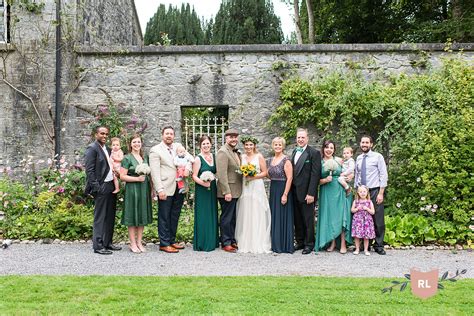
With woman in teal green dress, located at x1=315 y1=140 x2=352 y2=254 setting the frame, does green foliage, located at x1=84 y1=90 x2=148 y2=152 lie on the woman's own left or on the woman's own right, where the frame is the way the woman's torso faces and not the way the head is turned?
on the woman's own right

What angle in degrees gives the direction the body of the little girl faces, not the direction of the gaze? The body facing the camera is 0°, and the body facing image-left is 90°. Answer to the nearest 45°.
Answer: approximately 0°

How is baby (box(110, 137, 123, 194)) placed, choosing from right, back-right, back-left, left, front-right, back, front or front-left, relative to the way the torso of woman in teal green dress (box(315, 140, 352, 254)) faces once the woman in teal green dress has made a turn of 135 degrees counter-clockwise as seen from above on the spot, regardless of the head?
back-left

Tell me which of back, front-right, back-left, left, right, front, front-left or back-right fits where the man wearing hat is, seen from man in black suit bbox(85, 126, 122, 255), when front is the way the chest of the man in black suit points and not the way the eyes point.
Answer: front-left

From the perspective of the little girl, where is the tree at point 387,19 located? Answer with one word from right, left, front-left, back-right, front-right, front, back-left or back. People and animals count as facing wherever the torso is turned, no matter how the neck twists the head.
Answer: back

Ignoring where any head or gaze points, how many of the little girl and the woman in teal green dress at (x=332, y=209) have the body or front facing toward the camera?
2

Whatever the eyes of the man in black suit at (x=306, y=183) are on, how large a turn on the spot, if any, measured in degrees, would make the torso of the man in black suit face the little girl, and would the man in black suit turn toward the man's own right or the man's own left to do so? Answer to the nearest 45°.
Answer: approximately 135° to the man's own left

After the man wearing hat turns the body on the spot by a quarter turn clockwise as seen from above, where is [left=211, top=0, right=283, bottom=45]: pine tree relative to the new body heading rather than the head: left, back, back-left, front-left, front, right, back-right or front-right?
back-right

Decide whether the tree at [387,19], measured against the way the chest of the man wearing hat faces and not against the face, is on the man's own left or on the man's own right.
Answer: on the man's own left

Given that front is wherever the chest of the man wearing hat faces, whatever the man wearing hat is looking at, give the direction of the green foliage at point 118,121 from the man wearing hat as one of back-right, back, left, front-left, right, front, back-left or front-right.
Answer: back
